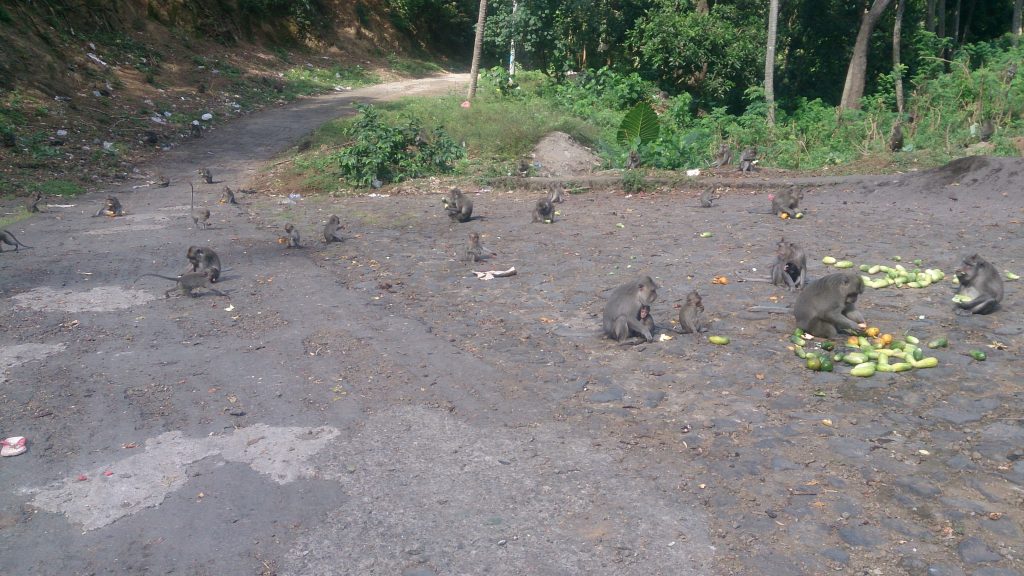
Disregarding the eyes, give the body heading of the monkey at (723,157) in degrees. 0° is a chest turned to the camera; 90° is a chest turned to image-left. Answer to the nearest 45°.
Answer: approximately 45°

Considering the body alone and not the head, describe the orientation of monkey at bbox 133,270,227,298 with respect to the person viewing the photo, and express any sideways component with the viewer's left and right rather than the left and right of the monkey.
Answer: facing to the right of the viewer

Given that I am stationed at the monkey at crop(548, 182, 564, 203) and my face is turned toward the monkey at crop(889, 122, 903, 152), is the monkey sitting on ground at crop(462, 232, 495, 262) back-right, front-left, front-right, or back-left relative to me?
back-right

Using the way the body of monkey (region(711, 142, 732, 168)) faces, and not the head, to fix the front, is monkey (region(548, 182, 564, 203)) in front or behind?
in front

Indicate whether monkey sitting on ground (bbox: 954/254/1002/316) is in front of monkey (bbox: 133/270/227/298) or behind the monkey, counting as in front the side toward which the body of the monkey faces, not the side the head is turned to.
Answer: in front

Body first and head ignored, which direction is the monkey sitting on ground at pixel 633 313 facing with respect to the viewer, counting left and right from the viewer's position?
facing to the right of the viewer

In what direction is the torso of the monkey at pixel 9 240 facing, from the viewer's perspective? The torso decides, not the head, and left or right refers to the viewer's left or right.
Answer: facing to the left of the viewer
